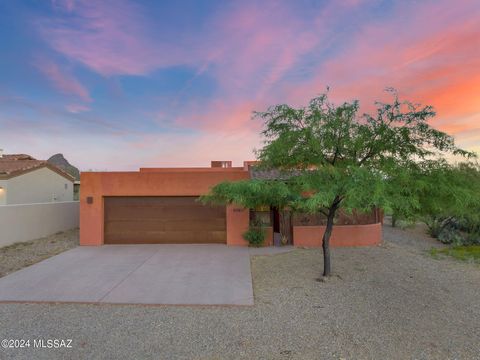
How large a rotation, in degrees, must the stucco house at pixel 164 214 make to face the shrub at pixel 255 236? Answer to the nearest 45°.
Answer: approximately 90° to its left

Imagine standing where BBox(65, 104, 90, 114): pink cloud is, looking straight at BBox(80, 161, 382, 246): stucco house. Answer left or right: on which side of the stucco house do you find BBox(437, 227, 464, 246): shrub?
left

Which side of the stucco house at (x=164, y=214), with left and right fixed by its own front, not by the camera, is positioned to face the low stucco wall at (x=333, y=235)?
left

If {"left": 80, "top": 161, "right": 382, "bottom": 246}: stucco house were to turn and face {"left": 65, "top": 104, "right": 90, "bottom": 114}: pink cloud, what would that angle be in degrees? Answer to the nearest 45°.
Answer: approximately 135° to its right

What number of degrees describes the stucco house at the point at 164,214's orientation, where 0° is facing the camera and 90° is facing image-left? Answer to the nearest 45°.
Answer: approximately 0°

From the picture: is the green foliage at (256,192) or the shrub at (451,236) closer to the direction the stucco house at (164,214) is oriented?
the green foliage

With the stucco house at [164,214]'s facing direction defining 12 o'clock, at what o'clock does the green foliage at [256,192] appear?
The green foliage is roughly at 11 o'clock from the stucco house.

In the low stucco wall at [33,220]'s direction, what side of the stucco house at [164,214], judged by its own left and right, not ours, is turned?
right

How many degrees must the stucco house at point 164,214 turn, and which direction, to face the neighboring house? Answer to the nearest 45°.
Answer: approximately 135° to its right
